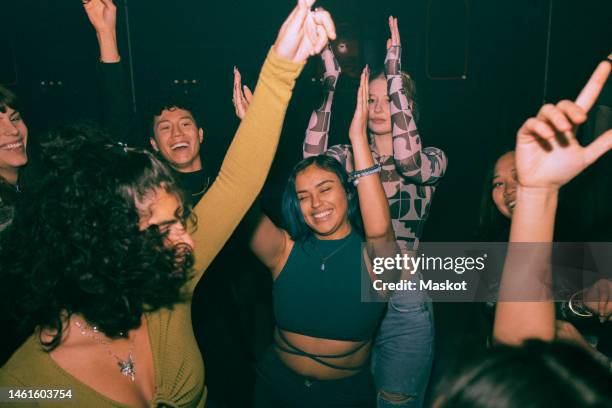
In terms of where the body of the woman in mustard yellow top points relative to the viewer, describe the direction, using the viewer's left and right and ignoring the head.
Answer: facing the viewer and to the right of the viewer

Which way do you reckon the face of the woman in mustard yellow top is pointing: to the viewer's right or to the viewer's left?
to the viewer's right
